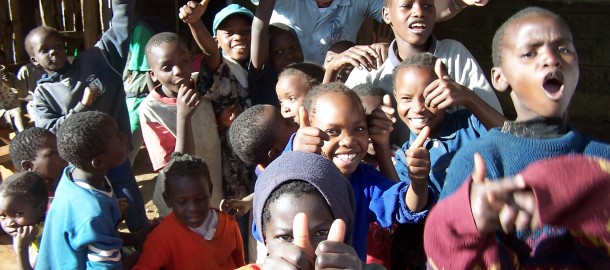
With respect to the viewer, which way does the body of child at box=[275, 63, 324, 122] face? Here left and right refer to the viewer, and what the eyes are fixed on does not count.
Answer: facing the viewer and to the left of the viewer

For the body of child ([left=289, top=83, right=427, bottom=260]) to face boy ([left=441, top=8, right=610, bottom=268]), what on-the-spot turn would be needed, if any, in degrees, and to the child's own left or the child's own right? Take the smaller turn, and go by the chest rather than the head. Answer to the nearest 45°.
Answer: approximately 45° to the child's own left

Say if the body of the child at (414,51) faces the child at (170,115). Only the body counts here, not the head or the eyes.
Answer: no

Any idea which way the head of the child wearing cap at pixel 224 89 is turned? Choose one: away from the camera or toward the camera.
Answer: toward the camera

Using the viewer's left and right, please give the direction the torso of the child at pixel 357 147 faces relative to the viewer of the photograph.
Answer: facing the viewer

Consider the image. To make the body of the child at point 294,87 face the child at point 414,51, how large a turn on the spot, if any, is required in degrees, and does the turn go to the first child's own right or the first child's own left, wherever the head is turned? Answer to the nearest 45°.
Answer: approximately 135° to the first child's own left

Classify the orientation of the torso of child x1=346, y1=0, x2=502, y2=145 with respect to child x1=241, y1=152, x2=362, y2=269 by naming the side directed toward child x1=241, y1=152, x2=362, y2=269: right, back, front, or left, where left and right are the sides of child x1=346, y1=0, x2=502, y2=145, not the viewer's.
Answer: front

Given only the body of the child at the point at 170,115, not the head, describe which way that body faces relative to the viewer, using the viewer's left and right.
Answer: facing the viewer and to the right of the viewer

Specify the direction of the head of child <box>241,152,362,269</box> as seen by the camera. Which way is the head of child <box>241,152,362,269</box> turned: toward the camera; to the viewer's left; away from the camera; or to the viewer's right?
toward the camera

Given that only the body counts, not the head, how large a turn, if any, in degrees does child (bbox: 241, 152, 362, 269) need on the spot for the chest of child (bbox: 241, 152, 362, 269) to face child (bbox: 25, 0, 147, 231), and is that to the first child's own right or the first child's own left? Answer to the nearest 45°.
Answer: approximately 135° to the first child's own right

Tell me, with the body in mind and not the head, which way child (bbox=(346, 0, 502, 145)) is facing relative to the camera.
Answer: toward the camera

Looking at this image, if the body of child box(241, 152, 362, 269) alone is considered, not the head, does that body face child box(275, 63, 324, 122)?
no

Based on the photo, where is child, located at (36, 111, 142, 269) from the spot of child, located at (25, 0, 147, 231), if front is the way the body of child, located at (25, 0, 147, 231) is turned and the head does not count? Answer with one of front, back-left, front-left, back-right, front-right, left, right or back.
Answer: front-right

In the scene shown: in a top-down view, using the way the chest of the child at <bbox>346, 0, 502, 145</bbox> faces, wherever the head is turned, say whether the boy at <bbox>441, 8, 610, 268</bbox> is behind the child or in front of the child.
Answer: in front
